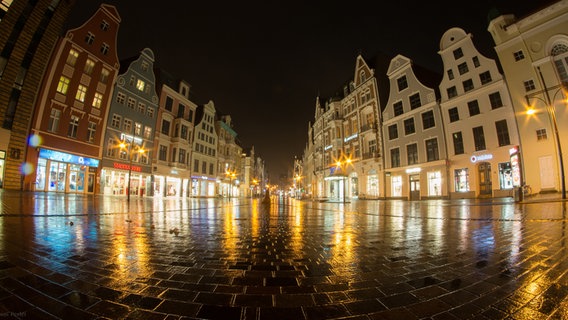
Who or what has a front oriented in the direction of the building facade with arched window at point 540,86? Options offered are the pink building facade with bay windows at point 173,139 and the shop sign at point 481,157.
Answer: the pink building facade with bay windows at point 173,139

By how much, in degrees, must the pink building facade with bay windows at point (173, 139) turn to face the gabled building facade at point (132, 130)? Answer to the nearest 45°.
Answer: approximately 90° to its right

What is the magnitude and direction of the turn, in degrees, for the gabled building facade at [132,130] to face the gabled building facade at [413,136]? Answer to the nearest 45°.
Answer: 0° — it already faces it

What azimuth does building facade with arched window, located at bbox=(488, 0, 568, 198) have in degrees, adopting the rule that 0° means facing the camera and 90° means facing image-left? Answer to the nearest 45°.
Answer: approximately 45°

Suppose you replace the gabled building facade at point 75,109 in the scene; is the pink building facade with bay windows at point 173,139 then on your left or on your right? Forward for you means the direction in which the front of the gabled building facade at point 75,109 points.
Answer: on your left

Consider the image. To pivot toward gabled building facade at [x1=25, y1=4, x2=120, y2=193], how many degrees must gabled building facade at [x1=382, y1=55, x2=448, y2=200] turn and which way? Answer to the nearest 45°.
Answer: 0° — it already faces it
